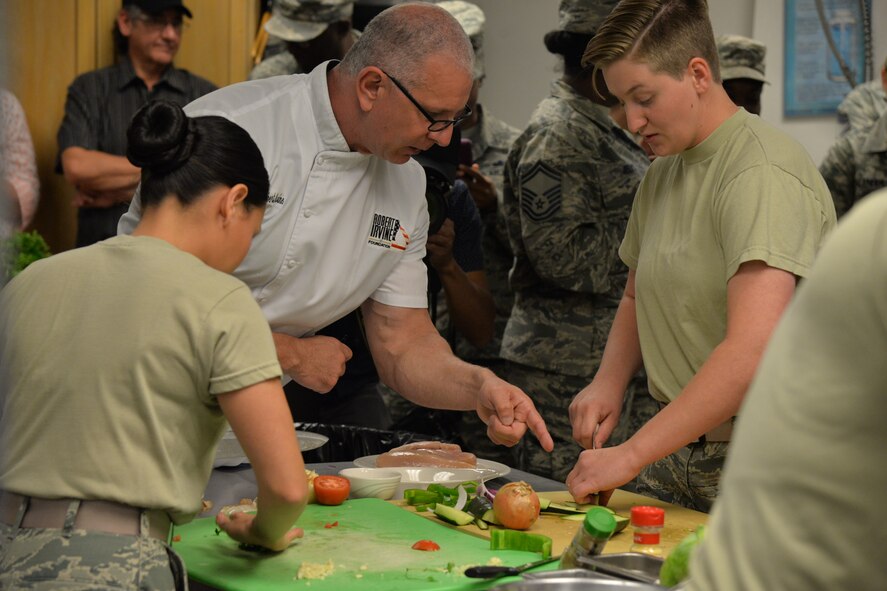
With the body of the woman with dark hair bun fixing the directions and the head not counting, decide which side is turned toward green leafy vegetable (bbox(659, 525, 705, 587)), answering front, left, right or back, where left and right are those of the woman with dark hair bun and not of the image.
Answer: right

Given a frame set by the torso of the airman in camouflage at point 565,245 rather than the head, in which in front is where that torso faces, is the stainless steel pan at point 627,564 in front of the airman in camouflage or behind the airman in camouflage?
in front

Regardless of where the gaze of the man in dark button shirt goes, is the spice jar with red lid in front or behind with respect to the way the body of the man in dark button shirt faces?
in front

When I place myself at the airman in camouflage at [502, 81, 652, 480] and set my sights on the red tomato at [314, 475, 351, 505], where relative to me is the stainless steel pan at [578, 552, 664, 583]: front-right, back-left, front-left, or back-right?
front-left

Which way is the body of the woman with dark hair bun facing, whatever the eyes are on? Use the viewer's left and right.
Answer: facing away from the viewer and to the right of the viewer

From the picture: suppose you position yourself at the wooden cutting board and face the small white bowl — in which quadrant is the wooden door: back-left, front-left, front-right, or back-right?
front-right

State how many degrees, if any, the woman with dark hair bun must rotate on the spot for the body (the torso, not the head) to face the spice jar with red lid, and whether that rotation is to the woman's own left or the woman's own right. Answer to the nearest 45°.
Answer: approximately 45° to the woman's own right

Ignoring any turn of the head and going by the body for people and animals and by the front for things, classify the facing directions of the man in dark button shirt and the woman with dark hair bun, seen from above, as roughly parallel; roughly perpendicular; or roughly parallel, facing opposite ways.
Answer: roughly perpendicular

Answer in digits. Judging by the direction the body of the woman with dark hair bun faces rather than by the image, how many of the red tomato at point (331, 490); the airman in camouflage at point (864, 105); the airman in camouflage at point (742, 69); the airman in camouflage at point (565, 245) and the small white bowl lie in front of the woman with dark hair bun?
5

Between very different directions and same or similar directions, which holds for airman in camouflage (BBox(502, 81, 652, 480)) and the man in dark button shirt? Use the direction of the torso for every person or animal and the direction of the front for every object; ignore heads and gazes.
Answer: same or similar directions

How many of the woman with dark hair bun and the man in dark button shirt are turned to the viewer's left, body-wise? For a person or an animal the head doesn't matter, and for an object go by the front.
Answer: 0

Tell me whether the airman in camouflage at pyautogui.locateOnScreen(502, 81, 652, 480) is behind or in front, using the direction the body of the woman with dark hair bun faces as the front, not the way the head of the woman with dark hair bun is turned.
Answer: in front

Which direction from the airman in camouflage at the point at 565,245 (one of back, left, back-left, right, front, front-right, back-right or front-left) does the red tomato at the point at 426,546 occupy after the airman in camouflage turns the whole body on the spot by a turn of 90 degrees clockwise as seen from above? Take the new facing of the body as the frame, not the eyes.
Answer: front-left

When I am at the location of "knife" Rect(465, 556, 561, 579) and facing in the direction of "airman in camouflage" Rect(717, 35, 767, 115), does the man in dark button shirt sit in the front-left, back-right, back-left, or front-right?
front-left

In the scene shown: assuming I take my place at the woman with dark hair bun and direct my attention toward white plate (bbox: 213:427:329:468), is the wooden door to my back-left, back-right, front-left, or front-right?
front-left

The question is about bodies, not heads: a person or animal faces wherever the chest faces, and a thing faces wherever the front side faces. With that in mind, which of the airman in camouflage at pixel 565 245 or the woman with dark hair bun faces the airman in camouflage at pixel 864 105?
the woman with dark hair bun

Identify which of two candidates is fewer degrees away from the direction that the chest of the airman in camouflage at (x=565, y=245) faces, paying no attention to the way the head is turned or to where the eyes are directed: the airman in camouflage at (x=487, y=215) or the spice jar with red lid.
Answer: the spice jar with red lid

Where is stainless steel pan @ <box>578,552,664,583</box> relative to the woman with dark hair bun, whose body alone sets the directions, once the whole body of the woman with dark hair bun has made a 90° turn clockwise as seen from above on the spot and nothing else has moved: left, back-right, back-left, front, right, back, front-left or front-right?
front-left

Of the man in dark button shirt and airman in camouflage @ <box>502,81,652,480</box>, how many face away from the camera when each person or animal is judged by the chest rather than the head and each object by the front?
0
